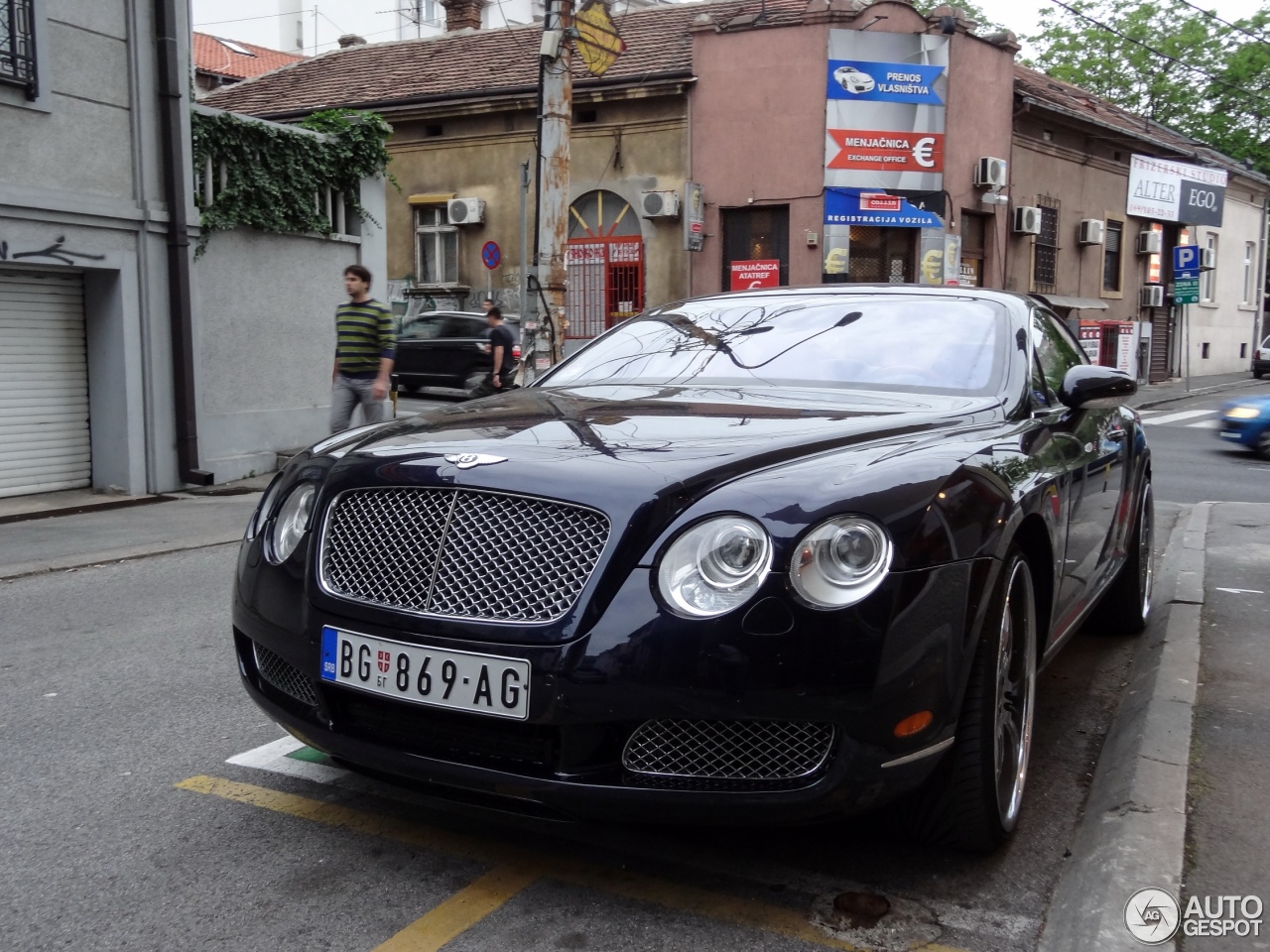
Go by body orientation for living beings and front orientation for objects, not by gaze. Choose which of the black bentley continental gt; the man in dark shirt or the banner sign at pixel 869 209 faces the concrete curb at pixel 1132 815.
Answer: the banner sign

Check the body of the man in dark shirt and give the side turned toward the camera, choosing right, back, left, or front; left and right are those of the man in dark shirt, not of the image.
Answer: left

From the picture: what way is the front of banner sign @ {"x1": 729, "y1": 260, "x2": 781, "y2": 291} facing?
toward the camera

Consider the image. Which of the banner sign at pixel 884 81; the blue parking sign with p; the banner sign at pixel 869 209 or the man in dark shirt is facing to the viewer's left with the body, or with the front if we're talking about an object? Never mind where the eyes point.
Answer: the man in dark shirt

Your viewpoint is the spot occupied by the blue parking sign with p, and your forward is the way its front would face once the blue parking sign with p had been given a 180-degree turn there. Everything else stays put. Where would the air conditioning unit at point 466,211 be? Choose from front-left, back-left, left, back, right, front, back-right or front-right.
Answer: back-left

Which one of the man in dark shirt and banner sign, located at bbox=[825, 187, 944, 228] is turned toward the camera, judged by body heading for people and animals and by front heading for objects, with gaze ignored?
the banner sign

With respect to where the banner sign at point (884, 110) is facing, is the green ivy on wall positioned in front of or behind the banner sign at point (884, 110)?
in front

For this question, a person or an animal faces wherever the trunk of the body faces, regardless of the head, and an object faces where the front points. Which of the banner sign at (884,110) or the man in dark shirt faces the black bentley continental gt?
the banner sign

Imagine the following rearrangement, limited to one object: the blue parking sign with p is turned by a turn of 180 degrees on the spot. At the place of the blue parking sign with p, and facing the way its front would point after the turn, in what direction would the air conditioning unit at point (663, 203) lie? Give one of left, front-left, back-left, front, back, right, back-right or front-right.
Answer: back-left

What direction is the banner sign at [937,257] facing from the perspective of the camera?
toward the camera

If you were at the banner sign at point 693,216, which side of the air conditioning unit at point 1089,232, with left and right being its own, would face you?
right

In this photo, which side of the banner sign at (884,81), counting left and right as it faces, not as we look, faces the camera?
front

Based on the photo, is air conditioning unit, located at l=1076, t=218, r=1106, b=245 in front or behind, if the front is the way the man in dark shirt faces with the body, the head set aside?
behind

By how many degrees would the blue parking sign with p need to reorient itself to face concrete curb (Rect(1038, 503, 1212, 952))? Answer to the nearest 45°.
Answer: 0° — it already faces it

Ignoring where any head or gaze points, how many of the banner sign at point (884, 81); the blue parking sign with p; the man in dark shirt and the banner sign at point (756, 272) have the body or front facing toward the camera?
3

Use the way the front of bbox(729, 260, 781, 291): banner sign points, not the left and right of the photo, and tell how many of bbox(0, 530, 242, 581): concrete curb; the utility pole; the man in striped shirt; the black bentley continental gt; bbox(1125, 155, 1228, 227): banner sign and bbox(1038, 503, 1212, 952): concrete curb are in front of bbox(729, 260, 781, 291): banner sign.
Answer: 5

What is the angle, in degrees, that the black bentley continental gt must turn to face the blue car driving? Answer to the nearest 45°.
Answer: approximately 180°

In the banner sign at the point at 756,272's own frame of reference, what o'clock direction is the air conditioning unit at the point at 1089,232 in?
The air conditioning unit is roughly at 8 o'clock from the banner sign.

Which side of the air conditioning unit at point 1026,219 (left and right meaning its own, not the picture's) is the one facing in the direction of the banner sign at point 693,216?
right
